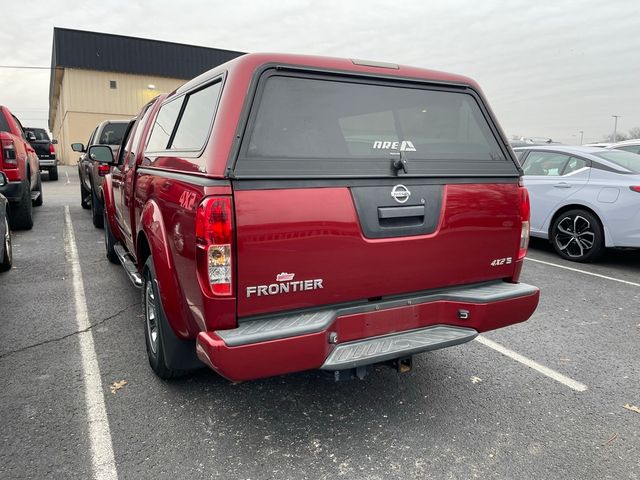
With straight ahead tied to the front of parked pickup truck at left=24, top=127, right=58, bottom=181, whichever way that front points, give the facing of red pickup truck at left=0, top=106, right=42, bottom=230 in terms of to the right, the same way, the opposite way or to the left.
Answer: the same way

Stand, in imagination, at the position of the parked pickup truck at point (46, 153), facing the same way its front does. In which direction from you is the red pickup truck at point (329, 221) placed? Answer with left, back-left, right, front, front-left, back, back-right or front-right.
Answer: back

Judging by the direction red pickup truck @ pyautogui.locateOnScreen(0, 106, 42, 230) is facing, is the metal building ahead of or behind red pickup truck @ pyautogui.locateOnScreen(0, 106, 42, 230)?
ahead

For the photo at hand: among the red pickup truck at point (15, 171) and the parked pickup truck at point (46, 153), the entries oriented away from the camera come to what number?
2

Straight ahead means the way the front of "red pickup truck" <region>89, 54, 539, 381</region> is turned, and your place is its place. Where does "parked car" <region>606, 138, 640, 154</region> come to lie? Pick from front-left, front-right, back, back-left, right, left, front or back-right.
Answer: right

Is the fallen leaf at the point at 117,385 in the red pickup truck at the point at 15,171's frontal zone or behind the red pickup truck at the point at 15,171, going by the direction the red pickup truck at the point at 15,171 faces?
behind

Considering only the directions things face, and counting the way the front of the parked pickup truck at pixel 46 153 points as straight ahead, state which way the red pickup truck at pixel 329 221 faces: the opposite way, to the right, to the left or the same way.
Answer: the same way

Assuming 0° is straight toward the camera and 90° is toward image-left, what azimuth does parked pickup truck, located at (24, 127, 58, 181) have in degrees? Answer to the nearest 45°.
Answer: approximately 180°

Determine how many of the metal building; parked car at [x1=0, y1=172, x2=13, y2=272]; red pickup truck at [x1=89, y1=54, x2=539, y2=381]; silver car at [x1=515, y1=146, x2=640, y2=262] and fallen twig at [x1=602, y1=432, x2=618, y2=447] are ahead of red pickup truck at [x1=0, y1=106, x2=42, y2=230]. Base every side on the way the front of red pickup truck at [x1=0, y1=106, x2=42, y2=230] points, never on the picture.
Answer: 1

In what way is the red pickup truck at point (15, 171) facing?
away from the camera

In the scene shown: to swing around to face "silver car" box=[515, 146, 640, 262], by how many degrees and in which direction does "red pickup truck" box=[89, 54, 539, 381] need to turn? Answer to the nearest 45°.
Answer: approximately 90° to its right

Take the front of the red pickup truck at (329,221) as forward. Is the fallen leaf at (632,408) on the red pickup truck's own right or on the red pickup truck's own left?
on the red pickup truck's own right

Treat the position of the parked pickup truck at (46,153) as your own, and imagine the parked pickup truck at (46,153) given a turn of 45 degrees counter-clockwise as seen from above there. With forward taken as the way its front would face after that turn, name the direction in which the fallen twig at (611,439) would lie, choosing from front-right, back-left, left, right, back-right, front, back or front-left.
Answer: back-left

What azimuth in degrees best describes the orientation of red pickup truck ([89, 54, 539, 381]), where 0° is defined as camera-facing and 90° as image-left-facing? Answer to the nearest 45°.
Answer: approximately 135°
